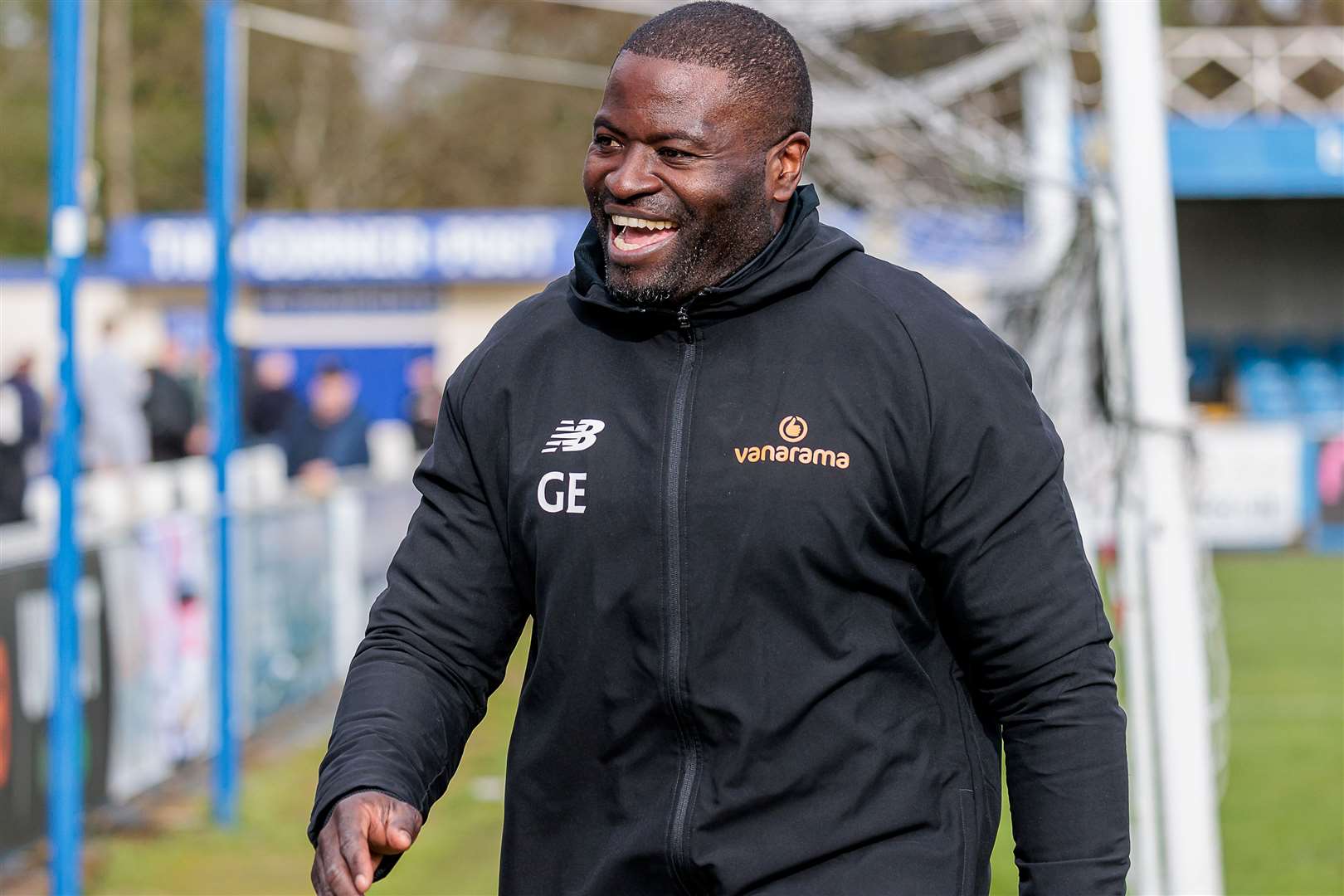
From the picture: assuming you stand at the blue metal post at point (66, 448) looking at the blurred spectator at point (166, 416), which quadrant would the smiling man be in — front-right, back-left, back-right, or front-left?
back-right

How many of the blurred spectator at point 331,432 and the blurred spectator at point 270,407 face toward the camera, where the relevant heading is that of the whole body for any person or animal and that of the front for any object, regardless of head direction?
2

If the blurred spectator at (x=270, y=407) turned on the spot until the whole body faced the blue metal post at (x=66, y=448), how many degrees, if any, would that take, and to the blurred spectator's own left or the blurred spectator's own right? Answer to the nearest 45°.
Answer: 0° — they already face it

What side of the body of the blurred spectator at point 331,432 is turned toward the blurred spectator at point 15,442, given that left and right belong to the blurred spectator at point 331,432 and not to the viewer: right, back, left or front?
right

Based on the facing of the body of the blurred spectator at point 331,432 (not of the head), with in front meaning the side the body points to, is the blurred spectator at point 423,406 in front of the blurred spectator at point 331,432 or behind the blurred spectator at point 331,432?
behind

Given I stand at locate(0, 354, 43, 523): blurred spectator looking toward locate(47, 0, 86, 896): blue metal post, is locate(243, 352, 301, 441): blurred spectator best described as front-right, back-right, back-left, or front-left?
back-left

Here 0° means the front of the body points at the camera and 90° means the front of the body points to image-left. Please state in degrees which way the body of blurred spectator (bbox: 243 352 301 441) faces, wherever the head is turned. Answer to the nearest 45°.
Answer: approximately 0°
